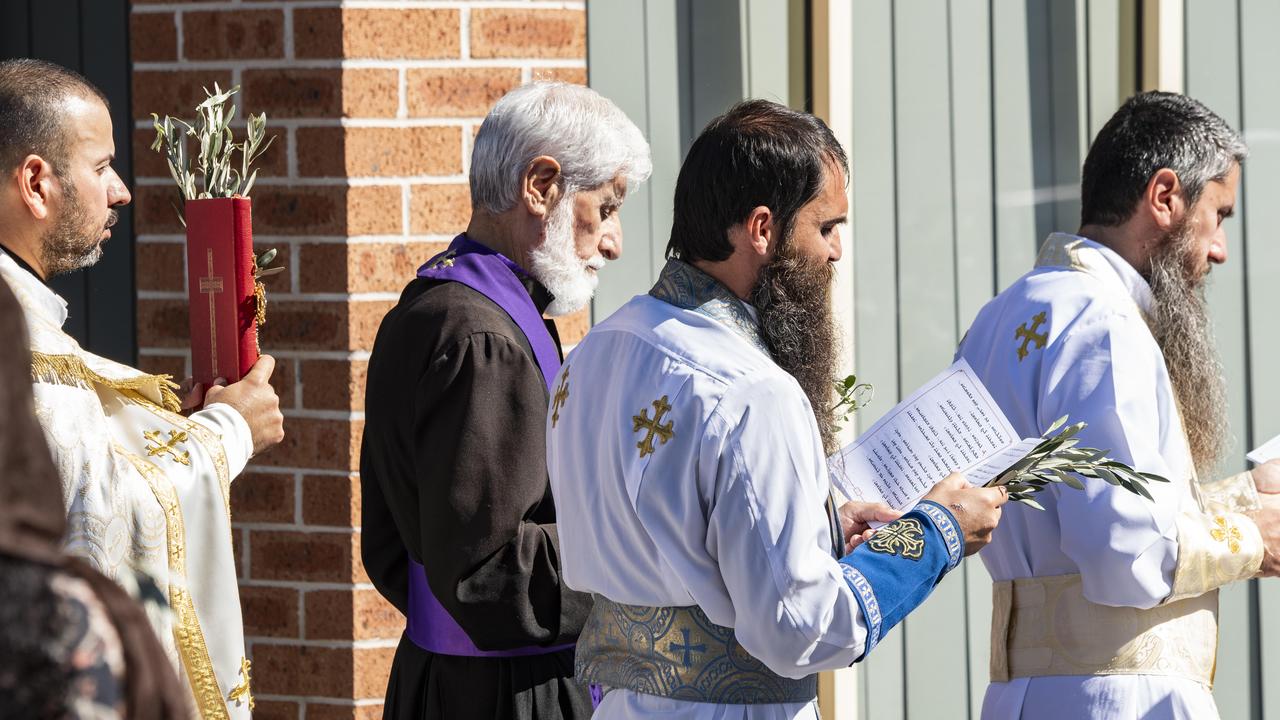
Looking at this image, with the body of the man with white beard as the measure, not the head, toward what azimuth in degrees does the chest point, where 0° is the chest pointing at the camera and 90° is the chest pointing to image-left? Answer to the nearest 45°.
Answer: approximately 270°

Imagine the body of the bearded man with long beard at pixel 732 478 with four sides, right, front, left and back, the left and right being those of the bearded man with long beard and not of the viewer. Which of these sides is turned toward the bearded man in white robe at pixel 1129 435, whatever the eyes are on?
front

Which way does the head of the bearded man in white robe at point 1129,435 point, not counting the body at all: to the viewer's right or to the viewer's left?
to the viewer's right

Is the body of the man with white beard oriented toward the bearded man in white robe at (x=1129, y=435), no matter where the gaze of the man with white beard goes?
yes

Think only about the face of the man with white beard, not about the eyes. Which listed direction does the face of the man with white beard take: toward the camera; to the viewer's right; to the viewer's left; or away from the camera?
to the viewer's right

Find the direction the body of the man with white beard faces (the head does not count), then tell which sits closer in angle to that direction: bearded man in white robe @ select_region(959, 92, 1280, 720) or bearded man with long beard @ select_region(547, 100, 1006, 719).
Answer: the bearded man in white robe

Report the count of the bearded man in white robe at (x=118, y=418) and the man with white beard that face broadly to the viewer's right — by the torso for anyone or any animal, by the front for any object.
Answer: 2

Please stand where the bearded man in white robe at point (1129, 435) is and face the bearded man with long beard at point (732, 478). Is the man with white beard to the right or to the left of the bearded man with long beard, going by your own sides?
right

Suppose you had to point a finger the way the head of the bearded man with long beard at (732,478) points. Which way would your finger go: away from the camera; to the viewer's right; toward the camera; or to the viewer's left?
to the viewer's right

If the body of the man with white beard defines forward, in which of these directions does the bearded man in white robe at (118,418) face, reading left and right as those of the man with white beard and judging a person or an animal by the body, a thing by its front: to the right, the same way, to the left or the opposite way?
the same way

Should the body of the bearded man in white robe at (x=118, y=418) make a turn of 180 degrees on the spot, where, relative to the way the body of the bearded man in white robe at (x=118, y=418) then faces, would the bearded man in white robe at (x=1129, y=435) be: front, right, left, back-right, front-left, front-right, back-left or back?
back

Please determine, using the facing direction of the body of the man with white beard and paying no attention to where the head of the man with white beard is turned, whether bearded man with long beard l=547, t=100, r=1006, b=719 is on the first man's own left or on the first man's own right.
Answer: on the first man's own right

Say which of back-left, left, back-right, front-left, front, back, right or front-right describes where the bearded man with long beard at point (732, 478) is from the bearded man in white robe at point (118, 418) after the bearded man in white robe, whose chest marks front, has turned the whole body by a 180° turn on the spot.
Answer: back-left

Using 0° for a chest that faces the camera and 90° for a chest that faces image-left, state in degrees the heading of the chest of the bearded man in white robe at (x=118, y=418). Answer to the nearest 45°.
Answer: approximately 270°

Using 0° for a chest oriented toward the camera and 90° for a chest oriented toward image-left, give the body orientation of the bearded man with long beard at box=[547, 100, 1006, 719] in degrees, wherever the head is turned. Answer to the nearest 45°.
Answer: approximately 225°
